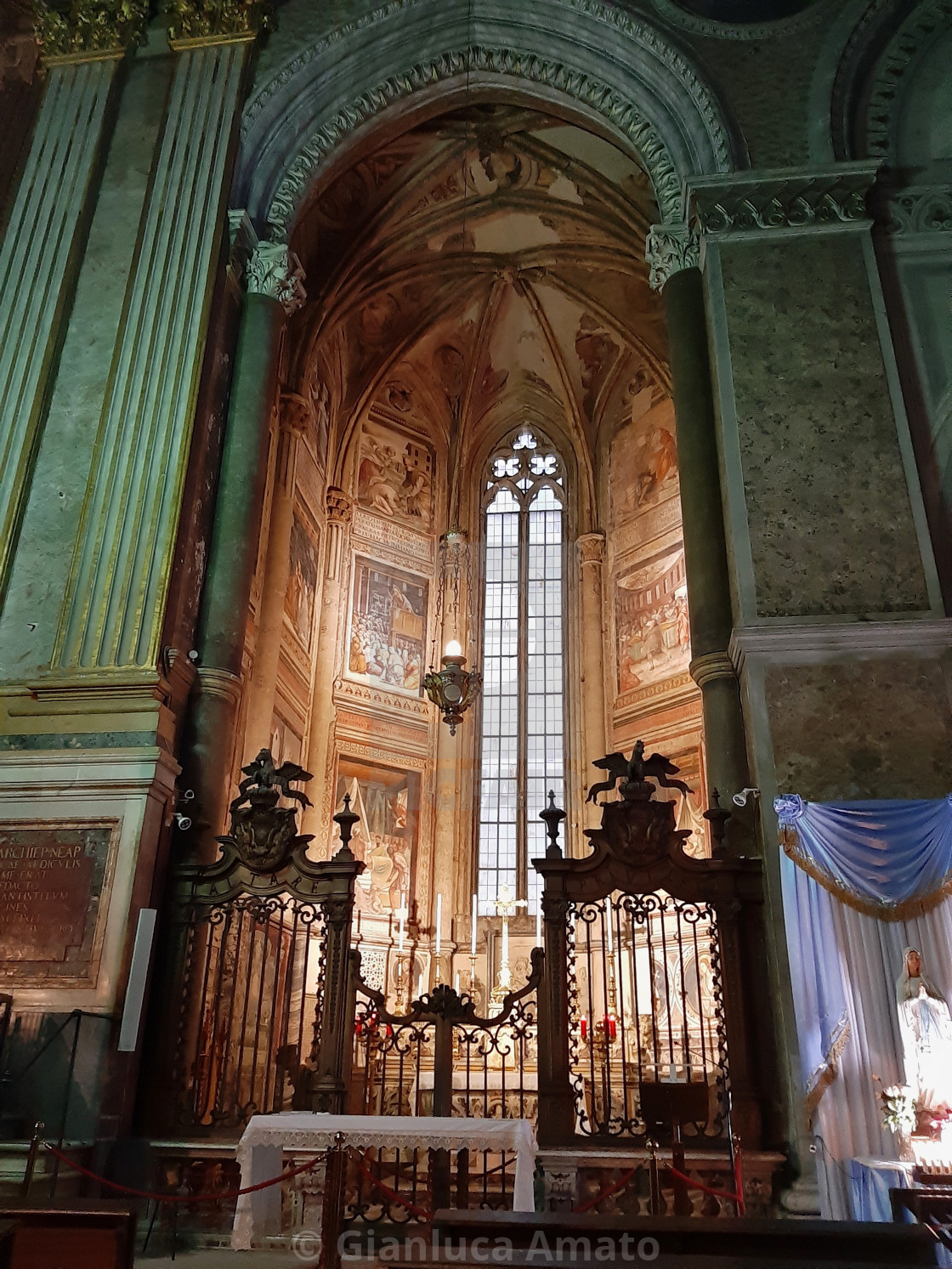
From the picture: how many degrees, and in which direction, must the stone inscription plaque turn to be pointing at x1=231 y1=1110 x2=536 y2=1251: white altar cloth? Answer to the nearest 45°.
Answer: approximately 45° to its left

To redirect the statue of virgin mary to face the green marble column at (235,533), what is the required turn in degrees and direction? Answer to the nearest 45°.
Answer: approximately 90° to its right

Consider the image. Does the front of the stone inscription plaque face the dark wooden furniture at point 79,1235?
yes

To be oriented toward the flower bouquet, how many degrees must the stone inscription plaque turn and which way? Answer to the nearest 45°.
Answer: approximately 45° to its left

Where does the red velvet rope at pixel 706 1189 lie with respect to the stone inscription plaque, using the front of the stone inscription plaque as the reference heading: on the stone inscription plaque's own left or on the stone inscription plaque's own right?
on the stone inscription plaque's own left

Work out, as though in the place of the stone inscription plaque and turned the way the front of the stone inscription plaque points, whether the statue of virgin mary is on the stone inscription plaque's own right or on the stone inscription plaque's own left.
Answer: on the stone inscription plaque's own left

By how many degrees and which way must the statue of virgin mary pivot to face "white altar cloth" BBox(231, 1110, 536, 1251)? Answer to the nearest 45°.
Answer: approximately 45° to its right

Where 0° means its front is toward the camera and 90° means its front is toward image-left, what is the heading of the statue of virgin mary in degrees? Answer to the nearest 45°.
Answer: approximately 0°

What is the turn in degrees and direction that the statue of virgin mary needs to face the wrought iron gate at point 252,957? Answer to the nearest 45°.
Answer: approximately 90° to its right

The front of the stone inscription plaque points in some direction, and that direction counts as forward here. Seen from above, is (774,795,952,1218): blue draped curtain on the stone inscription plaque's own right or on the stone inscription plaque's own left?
on the stone inscription plaque's own left

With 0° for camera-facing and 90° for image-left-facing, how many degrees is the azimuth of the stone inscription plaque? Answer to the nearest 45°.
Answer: approximately 0°

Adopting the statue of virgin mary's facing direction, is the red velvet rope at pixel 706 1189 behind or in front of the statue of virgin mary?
in front
